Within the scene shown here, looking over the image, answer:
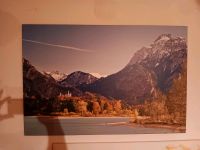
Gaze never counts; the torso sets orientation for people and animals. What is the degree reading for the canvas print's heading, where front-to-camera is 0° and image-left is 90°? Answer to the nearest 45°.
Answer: approximately 0°
